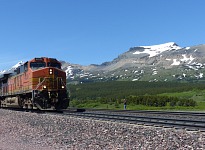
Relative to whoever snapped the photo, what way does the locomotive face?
facing the viewer and to the right of the viewer
